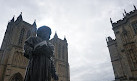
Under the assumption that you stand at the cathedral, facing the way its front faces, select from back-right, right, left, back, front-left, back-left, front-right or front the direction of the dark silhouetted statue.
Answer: front-right

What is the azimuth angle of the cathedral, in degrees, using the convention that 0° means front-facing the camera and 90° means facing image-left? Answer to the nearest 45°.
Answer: approximately 315°
